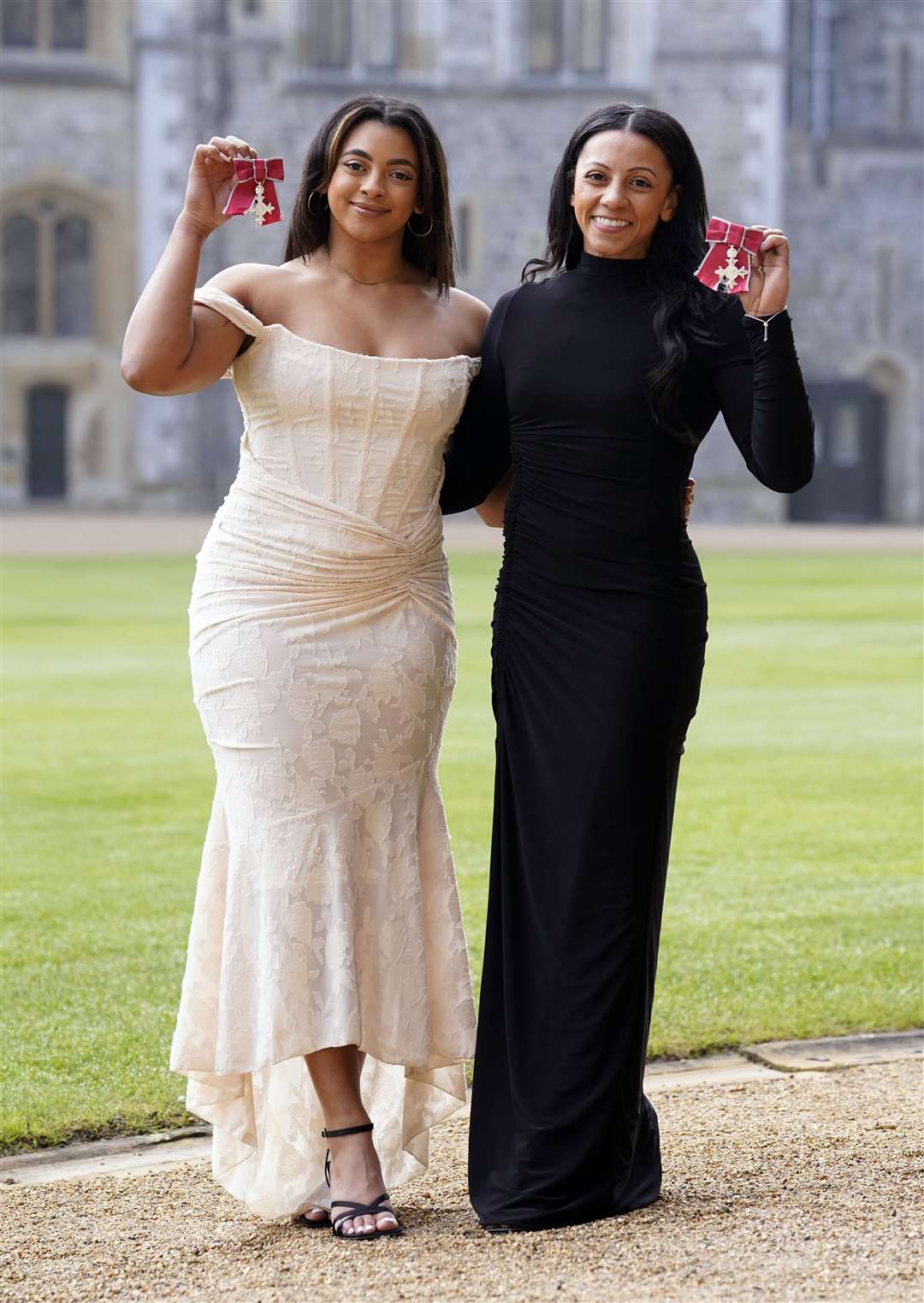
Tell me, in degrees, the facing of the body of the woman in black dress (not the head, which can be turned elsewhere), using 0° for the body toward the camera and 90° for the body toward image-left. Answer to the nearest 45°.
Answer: approximately 0°
